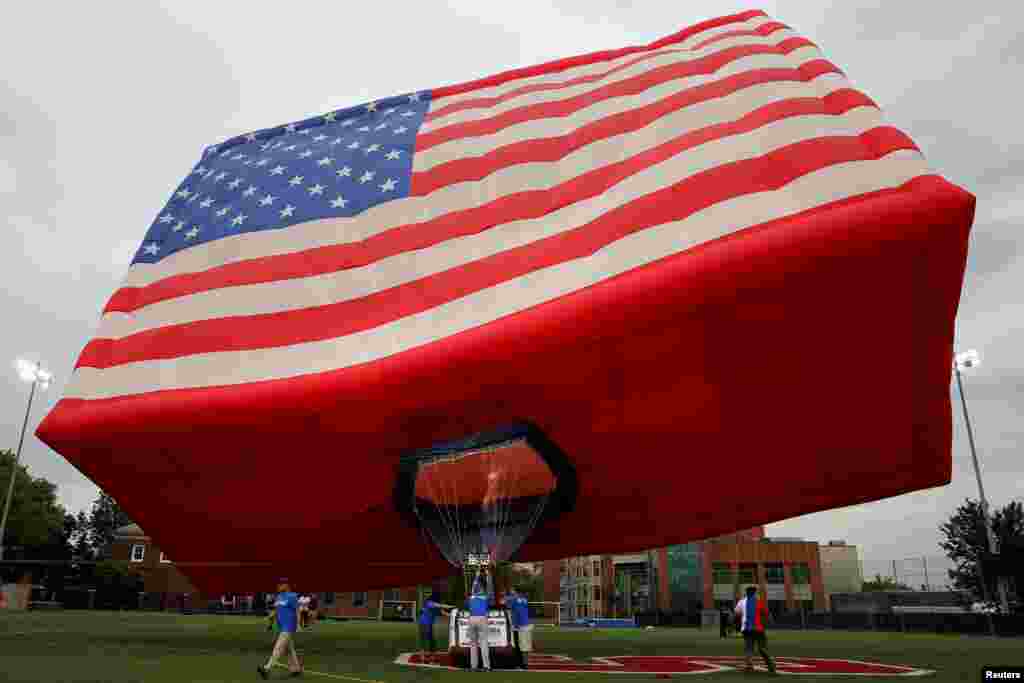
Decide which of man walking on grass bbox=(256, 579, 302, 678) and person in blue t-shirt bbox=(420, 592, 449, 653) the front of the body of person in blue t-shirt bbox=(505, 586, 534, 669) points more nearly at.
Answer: the person in blue t-shirt

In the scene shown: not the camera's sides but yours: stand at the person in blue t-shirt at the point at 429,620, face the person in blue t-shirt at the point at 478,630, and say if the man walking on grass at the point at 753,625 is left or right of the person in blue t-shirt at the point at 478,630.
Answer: left

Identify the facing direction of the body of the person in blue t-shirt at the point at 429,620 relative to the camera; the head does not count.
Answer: to the viewer's right

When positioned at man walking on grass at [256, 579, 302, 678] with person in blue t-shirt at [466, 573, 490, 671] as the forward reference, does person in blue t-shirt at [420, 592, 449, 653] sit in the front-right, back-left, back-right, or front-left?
front-left

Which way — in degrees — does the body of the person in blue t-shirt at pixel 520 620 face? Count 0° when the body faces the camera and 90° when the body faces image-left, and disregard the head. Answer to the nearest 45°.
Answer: approximately 135°

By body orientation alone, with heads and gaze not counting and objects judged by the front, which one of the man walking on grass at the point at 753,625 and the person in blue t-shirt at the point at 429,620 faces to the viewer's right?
the person in blue t-shirt

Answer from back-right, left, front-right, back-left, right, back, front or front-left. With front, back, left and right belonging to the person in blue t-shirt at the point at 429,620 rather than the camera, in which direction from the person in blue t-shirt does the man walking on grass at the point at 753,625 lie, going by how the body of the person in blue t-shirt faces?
front-right

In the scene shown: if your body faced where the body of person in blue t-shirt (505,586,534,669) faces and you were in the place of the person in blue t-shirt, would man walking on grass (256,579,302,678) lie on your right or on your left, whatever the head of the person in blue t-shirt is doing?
on your left

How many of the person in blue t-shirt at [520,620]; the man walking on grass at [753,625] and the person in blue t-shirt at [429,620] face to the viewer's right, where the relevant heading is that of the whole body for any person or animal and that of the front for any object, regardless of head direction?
1
